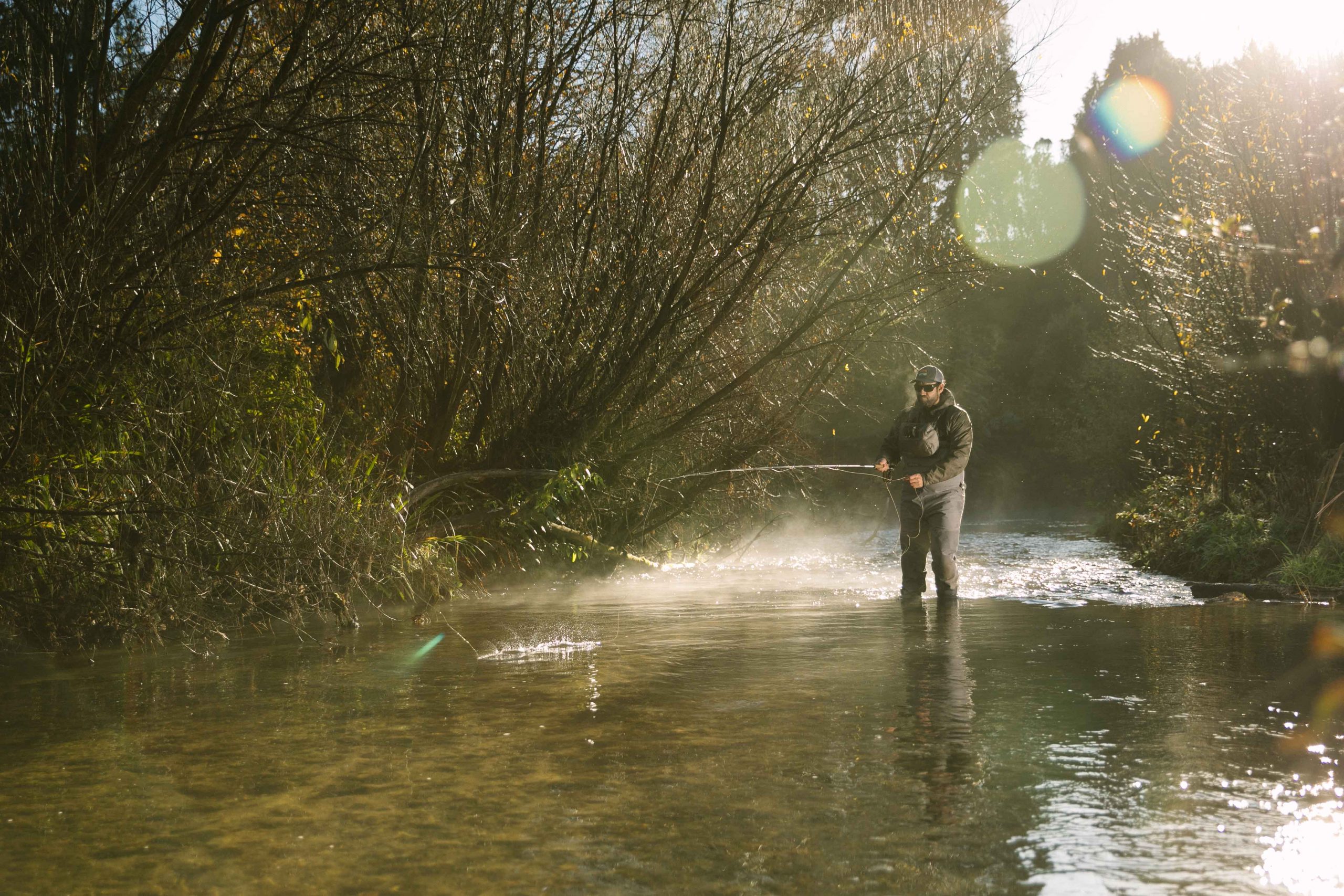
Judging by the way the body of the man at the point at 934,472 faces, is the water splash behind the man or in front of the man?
in front

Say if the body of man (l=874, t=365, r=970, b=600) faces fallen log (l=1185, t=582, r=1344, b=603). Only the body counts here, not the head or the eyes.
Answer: no

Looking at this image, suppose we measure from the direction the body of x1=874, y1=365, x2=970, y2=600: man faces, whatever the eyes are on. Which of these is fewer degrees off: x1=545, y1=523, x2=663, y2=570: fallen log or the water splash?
the water splash

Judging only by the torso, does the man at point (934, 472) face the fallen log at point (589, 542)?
no

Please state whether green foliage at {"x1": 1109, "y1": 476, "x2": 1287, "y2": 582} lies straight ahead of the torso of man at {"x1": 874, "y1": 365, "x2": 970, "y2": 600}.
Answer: no

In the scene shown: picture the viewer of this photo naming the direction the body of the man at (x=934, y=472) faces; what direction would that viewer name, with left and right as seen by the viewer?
facing the viewer and to the left of the viewer

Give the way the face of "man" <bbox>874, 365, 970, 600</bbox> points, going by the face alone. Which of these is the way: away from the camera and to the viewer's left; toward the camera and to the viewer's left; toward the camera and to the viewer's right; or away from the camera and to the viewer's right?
toward the camera and to the viewer's left

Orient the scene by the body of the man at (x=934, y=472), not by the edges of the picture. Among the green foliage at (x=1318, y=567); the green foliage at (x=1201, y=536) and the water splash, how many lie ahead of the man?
1

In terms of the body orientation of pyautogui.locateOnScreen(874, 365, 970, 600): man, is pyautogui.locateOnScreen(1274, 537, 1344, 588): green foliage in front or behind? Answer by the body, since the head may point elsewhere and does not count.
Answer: behind

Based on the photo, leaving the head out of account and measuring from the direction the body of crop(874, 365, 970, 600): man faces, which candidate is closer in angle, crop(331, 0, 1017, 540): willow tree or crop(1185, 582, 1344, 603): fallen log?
the willow tree
